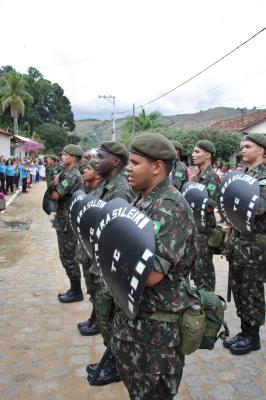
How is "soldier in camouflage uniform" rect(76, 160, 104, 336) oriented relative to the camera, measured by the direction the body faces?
to the viewer's left

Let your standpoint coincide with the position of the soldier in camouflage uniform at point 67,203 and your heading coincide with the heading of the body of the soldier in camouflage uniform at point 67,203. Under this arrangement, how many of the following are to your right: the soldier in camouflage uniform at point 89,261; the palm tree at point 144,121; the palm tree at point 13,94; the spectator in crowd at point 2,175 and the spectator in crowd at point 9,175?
4

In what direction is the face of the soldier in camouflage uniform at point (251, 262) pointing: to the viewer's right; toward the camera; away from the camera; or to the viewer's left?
to the viewer's left

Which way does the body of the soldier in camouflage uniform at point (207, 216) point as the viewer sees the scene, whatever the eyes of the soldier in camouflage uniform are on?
to the viewer's left

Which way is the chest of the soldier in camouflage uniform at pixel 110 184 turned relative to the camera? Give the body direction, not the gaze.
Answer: to the viewer's left

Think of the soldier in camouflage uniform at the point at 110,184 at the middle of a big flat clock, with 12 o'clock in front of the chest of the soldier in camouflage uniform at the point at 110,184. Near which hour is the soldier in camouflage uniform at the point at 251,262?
the soldier in camouflage uniform at the point at 251,262 is roughly at 6 o'clock from the soldier in camouflage uniform at the point at 110,184.

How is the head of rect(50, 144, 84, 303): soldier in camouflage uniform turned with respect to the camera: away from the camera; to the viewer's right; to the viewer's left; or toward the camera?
to the viewer's left

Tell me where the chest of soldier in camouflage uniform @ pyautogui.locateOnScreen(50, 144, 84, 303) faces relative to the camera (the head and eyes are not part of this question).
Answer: to the viewer's left

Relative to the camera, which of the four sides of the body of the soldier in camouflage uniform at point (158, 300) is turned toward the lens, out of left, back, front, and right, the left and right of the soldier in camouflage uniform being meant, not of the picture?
left

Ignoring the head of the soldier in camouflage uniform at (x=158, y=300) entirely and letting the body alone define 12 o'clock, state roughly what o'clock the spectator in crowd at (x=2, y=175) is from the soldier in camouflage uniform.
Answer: The spectator in crowd is roughly at 2 o'clock from the soldier in camouflage uniform.

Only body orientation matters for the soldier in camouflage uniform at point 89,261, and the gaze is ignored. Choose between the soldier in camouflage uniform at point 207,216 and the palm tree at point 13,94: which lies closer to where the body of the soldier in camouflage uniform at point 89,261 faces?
the palm tree

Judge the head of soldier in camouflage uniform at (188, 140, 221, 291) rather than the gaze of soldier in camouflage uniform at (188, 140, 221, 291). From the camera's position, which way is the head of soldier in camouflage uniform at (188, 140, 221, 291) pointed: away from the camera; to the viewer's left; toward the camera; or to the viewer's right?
to the viewer's left

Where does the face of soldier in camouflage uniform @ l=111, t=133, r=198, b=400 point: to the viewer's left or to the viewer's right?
to the viewer's left

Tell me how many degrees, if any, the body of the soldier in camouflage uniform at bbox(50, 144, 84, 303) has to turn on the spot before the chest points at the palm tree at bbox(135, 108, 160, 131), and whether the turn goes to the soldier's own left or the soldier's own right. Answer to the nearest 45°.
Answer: approximately 90° to the soldier's own right

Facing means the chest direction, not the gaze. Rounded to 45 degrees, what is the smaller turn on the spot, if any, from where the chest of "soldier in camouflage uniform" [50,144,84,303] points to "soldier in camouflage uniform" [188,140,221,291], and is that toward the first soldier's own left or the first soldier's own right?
approximately 180°
